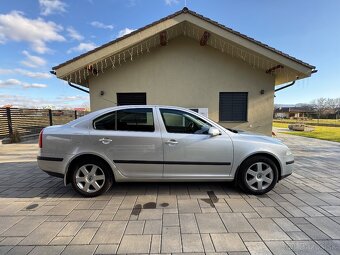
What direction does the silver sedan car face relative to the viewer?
to the viewer's right

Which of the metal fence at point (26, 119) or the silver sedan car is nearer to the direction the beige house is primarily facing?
the silver sedan car

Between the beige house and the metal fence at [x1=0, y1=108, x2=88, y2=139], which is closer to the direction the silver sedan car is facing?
the beige house

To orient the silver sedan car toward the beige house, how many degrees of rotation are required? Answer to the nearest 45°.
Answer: approximately 90° to its left

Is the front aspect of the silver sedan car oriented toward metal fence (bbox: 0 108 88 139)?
no

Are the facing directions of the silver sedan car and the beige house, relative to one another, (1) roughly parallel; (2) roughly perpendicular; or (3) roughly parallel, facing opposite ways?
roughly perpendicular

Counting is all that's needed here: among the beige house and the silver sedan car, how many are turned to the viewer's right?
1

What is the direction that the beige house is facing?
toward the camera

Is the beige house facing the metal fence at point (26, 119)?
no

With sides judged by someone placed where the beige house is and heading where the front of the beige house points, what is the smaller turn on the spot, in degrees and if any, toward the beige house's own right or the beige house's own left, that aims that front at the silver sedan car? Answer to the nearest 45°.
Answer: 0° — it already faces it
